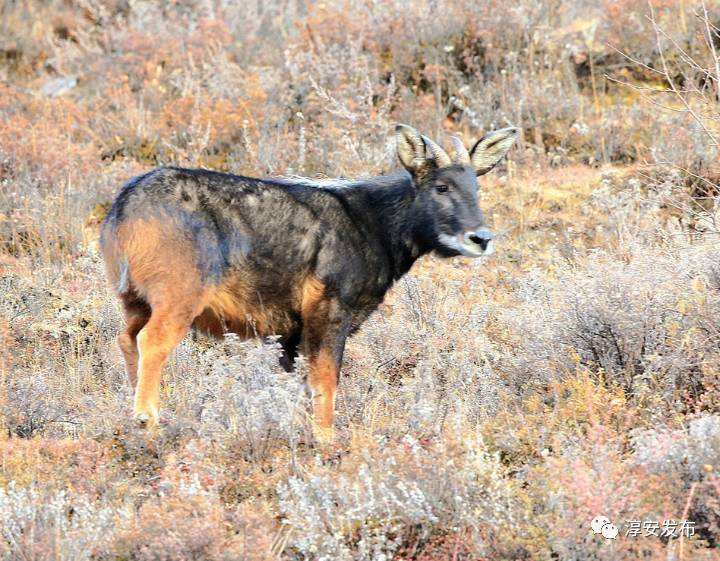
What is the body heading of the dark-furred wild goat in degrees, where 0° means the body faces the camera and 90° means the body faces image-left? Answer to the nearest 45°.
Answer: approximately 270°
